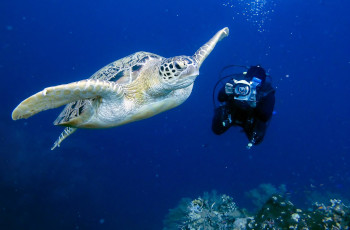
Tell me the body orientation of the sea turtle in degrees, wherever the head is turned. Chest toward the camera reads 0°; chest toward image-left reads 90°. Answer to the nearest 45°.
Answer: approximately 315°

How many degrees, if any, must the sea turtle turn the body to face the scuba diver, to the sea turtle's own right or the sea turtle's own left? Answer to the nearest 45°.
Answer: approximately 45° to the sea turtle's own left
